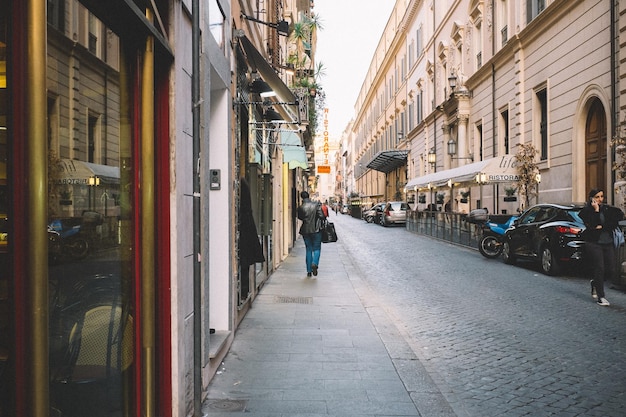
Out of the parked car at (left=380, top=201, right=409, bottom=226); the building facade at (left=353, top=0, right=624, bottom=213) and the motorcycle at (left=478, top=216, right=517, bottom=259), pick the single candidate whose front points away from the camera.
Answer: the parked car

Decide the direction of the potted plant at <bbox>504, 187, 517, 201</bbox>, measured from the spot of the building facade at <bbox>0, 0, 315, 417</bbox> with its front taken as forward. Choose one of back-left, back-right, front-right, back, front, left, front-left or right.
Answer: left

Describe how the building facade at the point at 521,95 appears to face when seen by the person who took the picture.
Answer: facing the viewer and to the left of the viewer

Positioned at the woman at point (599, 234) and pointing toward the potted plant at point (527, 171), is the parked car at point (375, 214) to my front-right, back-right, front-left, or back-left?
front-left

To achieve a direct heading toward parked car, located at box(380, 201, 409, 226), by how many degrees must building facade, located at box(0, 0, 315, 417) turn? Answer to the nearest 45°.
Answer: approximately 90° to its left

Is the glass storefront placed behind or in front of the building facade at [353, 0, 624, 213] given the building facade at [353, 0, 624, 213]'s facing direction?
in front

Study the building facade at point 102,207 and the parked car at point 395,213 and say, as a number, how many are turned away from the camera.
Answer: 1

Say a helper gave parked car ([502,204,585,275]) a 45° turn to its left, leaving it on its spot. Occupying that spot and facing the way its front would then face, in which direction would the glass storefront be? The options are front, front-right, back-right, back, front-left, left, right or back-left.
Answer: left

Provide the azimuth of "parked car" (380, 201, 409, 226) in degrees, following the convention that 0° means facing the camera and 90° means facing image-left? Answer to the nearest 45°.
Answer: approximately 180°

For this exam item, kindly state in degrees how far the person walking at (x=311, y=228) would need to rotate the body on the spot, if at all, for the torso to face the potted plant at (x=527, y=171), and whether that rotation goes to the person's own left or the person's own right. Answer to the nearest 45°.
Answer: approximately 45° to the person's own right

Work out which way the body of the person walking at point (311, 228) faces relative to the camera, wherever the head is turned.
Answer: away from the camera

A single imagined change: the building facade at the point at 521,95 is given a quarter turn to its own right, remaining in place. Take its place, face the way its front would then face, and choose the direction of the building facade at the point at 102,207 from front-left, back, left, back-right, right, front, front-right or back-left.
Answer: back-left
